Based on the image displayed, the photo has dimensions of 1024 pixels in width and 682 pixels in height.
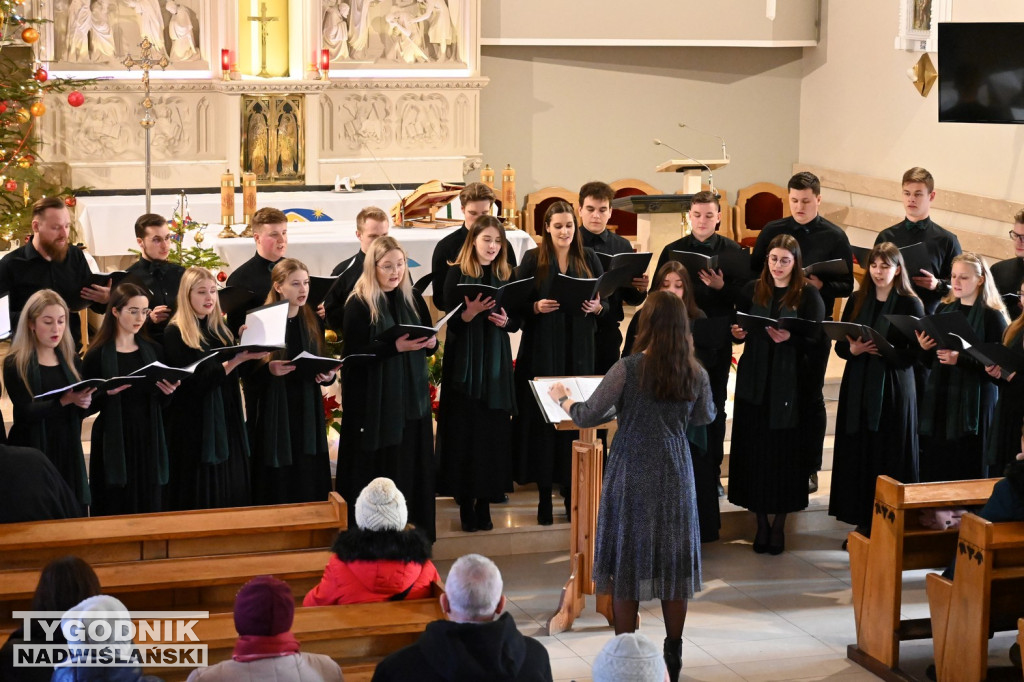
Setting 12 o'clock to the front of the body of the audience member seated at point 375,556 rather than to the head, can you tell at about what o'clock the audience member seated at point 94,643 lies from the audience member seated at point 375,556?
the audience member seated at point 94,643 is roughly at 7 o'clock from the audience member seated at point 375,556.

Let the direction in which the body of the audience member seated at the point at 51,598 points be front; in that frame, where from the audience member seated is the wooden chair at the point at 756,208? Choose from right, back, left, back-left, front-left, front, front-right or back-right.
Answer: front-right

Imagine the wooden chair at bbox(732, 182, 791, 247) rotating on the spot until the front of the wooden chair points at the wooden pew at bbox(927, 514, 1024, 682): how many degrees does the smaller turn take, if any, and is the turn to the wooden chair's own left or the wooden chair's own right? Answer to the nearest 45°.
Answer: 0° — it already faces it

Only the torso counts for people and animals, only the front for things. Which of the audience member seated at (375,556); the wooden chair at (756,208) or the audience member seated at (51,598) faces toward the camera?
the wooden chair

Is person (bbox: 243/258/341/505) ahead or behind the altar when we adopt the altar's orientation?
ahead

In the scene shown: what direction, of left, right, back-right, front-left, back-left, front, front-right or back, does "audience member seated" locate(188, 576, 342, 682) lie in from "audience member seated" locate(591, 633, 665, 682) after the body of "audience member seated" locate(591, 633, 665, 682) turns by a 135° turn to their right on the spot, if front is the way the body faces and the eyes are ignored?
back-right

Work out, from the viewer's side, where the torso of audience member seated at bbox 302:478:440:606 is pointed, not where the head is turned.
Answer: away from the camera

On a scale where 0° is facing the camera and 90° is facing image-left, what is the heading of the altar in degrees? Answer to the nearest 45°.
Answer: approximately 0°

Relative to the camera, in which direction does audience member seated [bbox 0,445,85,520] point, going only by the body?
away from the camera

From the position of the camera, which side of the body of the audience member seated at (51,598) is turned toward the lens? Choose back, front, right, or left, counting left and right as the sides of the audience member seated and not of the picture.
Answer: back

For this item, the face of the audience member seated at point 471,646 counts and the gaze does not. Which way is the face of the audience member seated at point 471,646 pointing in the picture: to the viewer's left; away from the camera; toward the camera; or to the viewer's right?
away from the camera

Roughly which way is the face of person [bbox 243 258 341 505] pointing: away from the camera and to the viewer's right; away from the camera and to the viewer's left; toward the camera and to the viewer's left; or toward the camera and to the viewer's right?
toward the camera and to the viewer's right

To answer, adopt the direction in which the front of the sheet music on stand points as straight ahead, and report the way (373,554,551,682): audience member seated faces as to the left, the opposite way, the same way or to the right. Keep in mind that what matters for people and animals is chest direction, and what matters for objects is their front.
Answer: the opposite way

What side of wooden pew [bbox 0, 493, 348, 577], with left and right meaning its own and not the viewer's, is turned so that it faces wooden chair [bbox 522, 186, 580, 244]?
front

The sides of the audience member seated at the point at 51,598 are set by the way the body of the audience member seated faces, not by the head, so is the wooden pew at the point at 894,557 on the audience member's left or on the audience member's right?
on the audience member's right

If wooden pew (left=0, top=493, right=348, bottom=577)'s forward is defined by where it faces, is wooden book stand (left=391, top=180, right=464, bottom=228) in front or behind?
in front

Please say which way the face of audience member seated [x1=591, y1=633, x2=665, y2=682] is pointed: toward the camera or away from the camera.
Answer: away from the camera

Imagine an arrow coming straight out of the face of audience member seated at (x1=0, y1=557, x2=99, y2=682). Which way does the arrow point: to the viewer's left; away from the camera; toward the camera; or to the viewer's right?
away from the camera
